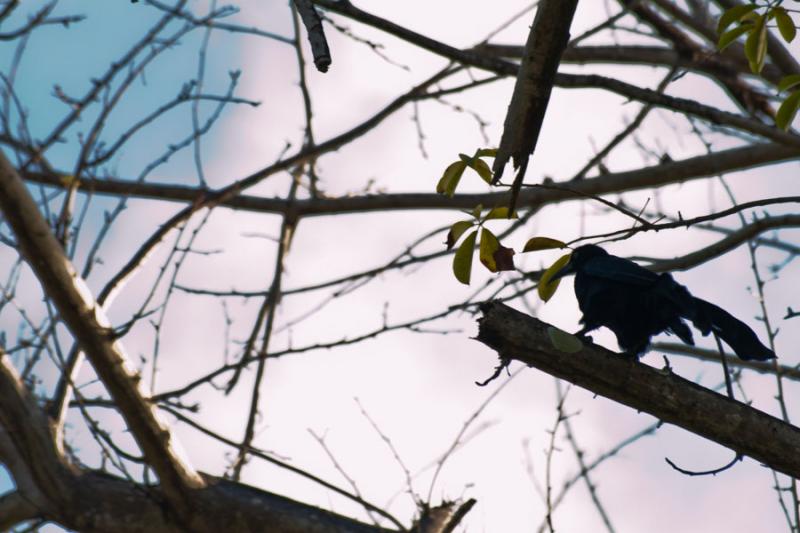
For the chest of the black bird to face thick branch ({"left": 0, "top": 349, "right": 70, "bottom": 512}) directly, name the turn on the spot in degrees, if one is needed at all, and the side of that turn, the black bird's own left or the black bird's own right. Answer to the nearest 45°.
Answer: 0° — it already faces it

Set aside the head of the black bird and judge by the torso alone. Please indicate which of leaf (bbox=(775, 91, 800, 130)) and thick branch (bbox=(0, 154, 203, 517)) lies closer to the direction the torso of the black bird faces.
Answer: the thick branch

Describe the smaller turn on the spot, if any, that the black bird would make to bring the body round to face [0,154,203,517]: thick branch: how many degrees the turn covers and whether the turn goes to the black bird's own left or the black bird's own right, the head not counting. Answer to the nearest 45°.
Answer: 0° — it already faces it

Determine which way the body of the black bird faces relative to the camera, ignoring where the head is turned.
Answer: to the viewer's left
